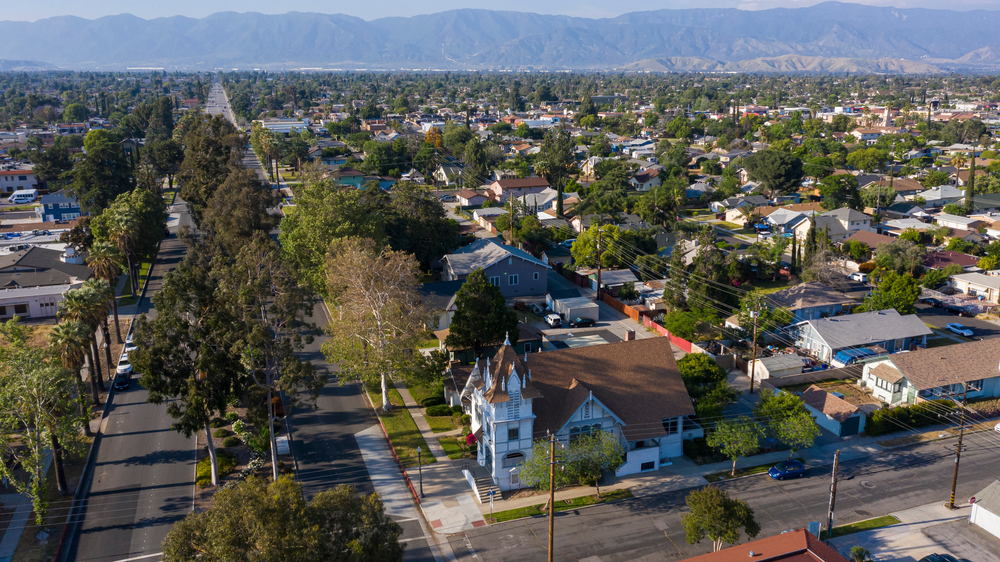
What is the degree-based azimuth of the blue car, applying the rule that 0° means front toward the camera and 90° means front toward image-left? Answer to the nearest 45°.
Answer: approximately 45°

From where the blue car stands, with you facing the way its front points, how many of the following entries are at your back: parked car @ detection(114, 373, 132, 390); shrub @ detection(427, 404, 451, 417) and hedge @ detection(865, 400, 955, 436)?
1

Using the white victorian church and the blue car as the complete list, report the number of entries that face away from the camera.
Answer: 0

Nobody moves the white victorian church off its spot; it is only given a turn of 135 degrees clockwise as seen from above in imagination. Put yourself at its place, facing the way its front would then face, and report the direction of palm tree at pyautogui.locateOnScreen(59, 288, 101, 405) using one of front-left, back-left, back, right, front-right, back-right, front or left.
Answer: left

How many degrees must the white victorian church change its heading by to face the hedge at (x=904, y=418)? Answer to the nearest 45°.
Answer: approximately 135° to its left

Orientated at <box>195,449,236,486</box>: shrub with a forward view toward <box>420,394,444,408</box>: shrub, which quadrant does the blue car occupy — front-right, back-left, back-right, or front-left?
front-right

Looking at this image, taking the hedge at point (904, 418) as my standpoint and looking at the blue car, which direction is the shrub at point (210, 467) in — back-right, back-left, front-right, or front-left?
front-right

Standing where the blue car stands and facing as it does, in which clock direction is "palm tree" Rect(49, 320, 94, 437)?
The palm tree is roughly at 1 o'clock from the blue car.

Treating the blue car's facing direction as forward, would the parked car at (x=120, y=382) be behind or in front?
in front

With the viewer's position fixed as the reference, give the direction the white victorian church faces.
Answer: facing the viewer and to the left of the viewer

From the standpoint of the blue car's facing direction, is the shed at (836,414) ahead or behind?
behind

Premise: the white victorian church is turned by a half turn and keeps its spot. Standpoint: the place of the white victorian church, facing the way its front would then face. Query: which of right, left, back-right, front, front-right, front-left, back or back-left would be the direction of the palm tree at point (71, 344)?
back-left
